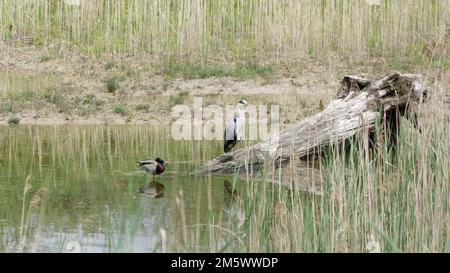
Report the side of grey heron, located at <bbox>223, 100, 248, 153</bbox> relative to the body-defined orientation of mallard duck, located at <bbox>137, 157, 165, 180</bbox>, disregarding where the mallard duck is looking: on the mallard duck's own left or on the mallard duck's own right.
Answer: on the mallard duck's own left

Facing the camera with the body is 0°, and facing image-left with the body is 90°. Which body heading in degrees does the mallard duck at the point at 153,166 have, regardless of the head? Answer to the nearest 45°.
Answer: approximately 270°

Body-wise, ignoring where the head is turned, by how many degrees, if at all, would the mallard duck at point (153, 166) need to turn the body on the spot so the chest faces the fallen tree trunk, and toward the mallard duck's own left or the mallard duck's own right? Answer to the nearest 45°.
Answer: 0° — it already faces it
